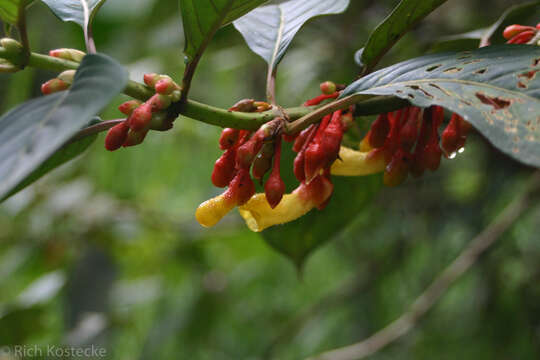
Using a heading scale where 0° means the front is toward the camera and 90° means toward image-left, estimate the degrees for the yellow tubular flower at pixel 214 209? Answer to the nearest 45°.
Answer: approximately 90°
